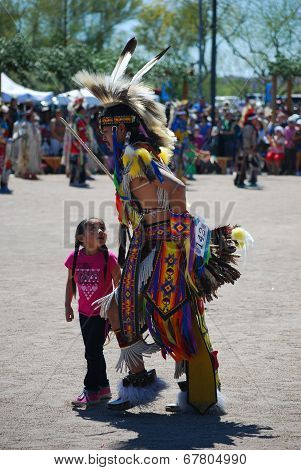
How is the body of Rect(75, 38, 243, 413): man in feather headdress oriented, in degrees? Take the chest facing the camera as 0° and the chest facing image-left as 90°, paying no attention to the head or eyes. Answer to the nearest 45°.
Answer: approximately 90°

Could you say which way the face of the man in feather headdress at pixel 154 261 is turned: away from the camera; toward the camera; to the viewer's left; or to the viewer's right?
to the viewer's left
